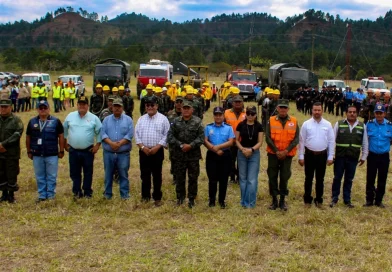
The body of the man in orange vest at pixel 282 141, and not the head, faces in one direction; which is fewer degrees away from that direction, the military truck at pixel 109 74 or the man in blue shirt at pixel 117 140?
the man in blue shirt

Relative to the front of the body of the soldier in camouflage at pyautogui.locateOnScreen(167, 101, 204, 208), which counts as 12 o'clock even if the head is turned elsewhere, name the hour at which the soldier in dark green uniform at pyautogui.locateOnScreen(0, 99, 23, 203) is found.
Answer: the soldier in dark green uniform at pyautogui.locateOnScreen(0, 99, 23, 203) is roughly at 3 o'clock from the soldier in camouflage at pyautogui.locateOnScreen(167, 101, 204, 208).

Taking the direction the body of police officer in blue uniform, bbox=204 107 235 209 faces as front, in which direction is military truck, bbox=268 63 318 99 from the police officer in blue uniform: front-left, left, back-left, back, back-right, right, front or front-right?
back

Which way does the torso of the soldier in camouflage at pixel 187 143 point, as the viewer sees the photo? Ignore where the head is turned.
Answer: toward the camera

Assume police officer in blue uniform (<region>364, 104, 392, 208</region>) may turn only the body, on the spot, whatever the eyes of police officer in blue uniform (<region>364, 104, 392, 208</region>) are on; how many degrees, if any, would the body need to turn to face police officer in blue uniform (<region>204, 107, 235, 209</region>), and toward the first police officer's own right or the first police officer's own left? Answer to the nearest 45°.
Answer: approximately 45° to the first police officer's own right

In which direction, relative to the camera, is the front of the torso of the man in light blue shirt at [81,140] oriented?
toward the camera

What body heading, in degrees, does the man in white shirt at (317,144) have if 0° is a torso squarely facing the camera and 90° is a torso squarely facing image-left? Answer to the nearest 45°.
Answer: approximately 0°

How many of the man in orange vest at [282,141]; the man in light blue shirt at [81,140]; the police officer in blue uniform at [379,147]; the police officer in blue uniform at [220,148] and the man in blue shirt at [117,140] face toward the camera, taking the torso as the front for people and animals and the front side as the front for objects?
5

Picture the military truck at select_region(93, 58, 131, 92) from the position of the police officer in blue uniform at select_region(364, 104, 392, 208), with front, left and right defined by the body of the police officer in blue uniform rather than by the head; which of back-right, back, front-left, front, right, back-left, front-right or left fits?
back-right

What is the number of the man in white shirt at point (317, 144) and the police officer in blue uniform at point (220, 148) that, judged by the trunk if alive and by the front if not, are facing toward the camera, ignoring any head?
2

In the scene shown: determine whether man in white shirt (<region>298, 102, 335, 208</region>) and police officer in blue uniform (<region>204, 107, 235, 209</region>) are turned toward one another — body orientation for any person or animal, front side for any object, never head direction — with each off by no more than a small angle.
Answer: no

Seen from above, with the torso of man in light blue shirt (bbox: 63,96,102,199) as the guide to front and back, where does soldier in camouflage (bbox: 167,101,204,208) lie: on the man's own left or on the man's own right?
on the man's own left

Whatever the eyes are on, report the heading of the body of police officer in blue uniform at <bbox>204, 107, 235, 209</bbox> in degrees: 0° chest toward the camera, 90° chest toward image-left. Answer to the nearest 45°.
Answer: approximately 0°

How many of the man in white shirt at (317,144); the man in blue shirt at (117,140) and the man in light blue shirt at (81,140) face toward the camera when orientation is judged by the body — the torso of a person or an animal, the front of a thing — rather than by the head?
3

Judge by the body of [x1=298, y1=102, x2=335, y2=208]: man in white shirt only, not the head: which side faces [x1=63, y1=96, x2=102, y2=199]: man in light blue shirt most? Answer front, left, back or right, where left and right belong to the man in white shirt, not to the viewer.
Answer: right

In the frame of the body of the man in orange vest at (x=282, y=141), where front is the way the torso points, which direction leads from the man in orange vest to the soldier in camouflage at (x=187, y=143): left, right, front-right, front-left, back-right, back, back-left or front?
right
